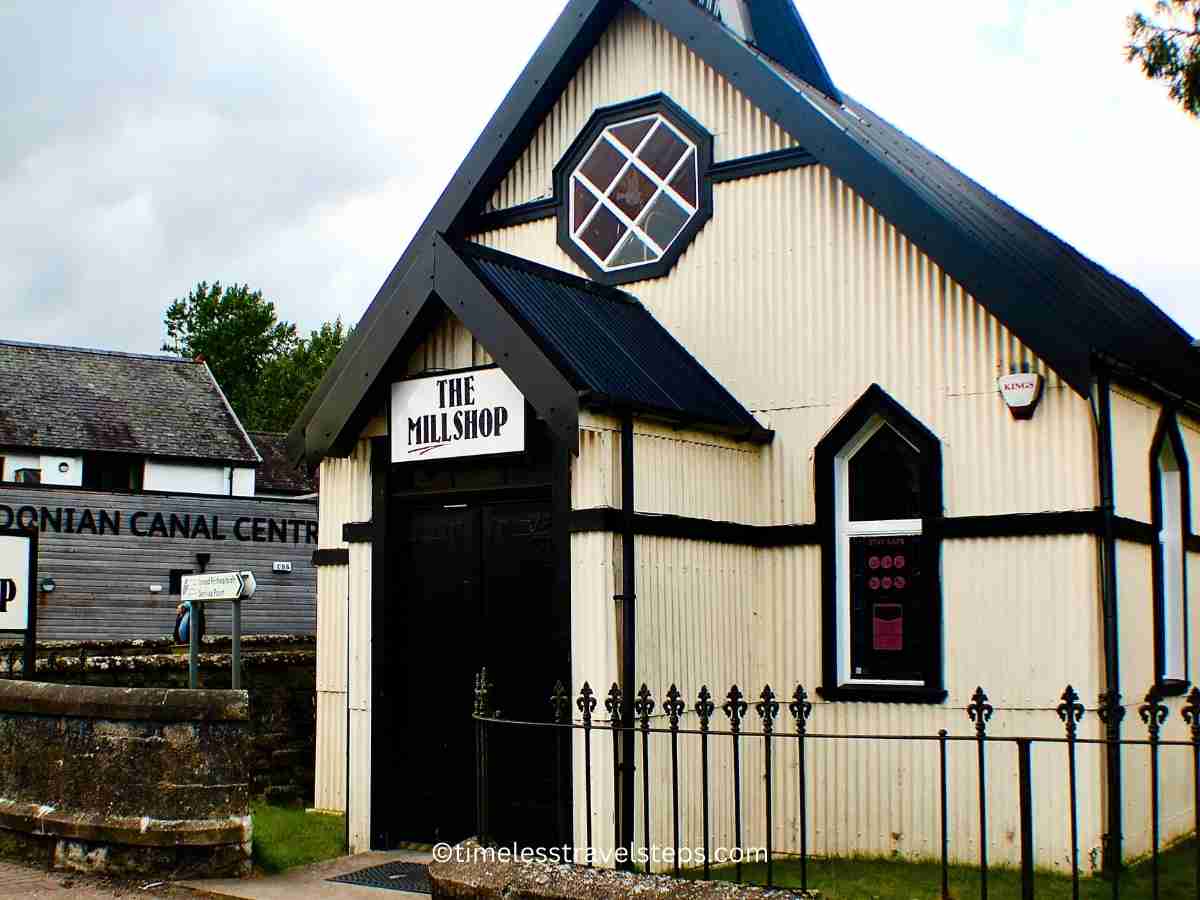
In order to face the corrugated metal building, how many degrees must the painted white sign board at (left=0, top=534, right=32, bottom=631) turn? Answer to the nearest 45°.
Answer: approximately 45° to its left

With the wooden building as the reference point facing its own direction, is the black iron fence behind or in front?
in front

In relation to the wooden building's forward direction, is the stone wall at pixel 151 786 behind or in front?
in front

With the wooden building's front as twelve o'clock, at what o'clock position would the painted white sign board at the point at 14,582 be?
The painted white sign board is roughly at 12 o'clock from the wooden building.

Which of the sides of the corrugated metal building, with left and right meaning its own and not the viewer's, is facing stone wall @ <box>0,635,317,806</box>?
front

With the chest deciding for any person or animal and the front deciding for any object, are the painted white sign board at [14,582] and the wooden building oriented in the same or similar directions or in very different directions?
same or similar directions

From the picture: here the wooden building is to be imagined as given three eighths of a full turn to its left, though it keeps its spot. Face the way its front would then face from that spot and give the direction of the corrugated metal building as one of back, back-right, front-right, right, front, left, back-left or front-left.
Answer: back-right

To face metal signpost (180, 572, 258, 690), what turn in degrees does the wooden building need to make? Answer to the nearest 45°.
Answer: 0° — it already faces it

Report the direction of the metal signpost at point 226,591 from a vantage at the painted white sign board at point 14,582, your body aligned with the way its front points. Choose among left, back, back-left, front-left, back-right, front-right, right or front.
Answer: front-left

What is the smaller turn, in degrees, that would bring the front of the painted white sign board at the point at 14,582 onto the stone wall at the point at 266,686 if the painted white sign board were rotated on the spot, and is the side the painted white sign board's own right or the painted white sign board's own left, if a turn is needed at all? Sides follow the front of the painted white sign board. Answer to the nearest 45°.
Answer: approximately 135° to the painted white sign board's own left

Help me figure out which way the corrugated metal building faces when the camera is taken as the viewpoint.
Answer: facing the viewer and to the left of the viewer

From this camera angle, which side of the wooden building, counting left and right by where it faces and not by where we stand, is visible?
front

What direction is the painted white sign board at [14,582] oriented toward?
toward the camera

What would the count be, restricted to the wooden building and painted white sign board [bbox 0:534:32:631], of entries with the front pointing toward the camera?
2

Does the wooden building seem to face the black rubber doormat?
yes
